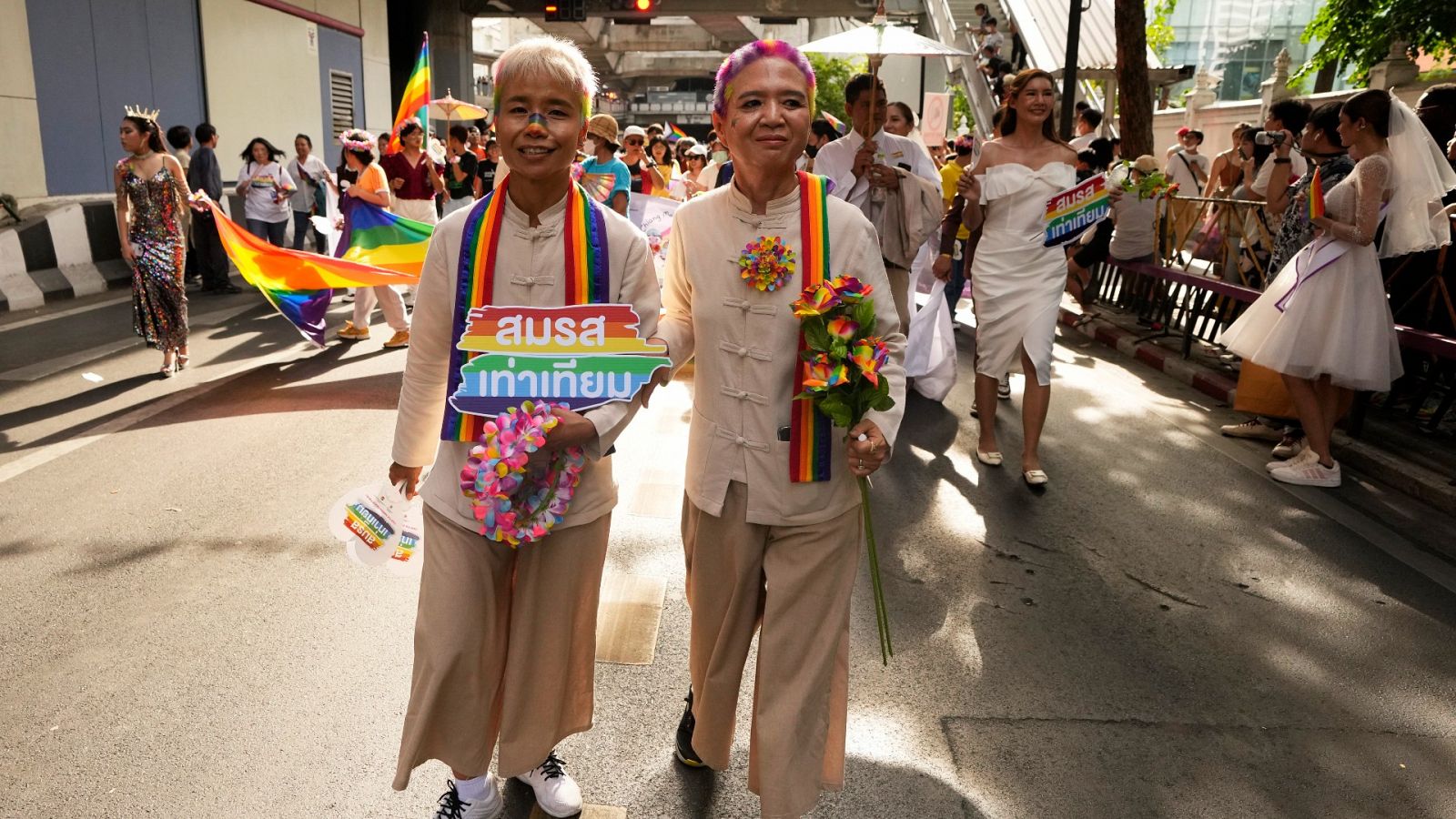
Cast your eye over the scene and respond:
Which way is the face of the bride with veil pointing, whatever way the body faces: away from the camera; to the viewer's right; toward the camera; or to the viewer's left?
to the viewer's left

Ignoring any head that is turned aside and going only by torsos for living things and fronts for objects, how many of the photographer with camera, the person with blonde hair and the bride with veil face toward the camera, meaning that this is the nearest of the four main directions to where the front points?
1

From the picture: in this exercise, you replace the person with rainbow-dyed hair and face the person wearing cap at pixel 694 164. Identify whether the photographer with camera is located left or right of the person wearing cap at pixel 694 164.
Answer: right

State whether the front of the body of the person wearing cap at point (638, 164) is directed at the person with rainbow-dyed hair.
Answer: yes

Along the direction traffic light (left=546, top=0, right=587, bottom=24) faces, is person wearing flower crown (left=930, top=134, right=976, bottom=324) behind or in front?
in front

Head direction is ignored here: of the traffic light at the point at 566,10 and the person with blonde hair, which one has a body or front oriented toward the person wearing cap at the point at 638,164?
the traffic light

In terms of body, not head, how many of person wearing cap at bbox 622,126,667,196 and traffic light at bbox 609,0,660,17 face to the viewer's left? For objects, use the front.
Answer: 0

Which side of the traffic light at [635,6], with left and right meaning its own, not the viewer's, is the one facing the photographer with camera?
front

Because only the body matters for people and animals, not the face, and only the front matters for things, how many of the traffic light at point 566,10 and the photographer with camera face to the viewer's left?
1

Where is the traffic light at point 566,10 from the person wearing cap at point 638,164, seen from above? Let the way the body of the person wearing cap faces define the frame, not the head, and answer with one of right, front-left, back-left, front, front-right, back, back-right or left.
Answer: back

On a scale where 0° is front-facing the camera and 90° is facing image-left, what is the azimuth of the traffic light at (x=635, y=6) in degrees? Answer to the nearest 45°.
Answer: approximately 0°

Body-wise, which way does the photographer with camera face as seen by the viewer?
to the viewer's left

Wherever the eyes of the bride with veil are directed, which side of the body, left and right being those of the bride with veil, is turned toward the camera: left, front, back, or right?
left

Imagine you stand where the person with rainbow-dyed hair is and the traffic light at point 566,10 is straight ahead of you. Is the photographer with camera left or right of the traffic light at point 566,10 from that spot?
right

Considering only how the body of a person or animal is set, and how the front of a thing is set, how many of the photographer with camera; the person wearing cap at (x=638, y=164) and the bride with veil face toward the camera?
1
